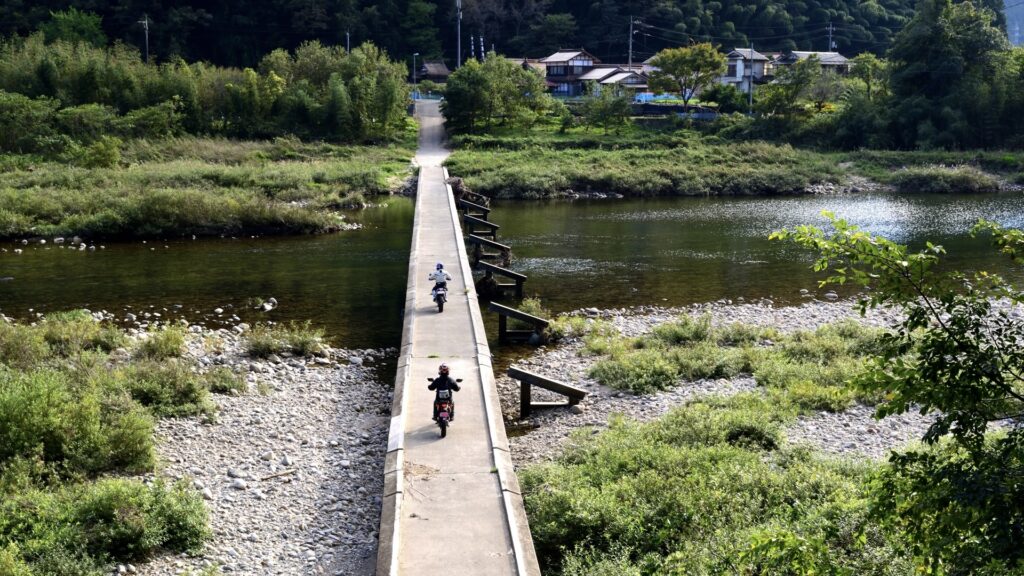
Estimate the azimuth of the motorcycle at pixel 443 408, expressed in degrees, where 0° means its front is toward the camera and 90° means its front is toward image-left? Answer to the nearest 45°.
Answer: approximately 180°

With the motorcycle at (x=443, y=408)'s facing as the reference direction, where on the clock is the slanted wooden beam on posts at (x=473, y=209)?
The slanted wooden beam on posts is roughly at 12 o'clock from the motorcycle.

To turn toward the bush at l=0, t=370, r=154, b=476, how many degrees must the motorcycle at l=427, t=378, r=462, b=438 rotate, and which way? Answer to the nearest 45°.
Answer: approximately 90° to its left

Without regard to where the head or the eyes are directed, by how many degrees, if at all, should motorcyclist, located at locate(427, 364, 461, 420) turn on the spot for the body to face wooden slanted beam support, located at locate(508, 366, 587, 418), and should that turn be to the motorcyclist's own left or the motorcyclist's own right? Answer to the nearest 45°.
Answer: approximately 45° to the motorcyclist's own right

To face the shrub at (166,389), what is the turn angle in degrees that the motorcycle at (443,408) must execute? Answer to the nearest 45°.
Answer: approximately 45° to its left

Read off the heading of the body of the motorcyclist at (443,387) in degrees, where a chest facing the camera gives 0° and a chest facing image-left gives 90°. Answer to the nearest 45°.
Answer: approximately 180°

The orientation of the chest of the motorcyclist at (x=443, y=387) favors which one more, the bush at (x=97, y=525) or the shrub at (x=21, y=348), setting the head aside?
the shrub
